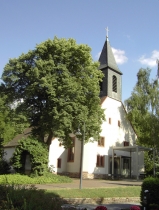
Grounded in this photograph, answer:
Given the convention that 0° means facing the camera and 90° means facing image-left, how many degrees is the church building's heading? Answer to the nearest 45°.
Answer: approximately 315°

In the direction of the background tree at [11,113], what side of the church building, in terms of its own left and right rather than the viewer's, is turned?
right

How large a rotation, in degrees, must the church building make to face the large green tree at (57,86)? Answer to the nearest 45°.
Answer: approximately 90° to its right

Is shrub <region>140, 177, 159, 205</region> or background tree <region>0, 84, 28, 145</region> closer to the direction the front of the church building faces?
the shrub

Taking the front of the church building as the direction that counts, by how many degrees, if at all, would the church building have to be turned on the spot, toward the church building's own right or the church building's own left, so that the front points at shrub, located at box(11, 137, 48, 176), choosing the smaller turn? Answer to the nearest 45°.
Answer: approximately 90° to the church building's own right

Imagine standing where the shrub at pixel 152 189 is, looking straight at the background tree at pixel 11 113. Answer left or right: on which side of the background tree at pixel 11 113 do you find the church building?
right
